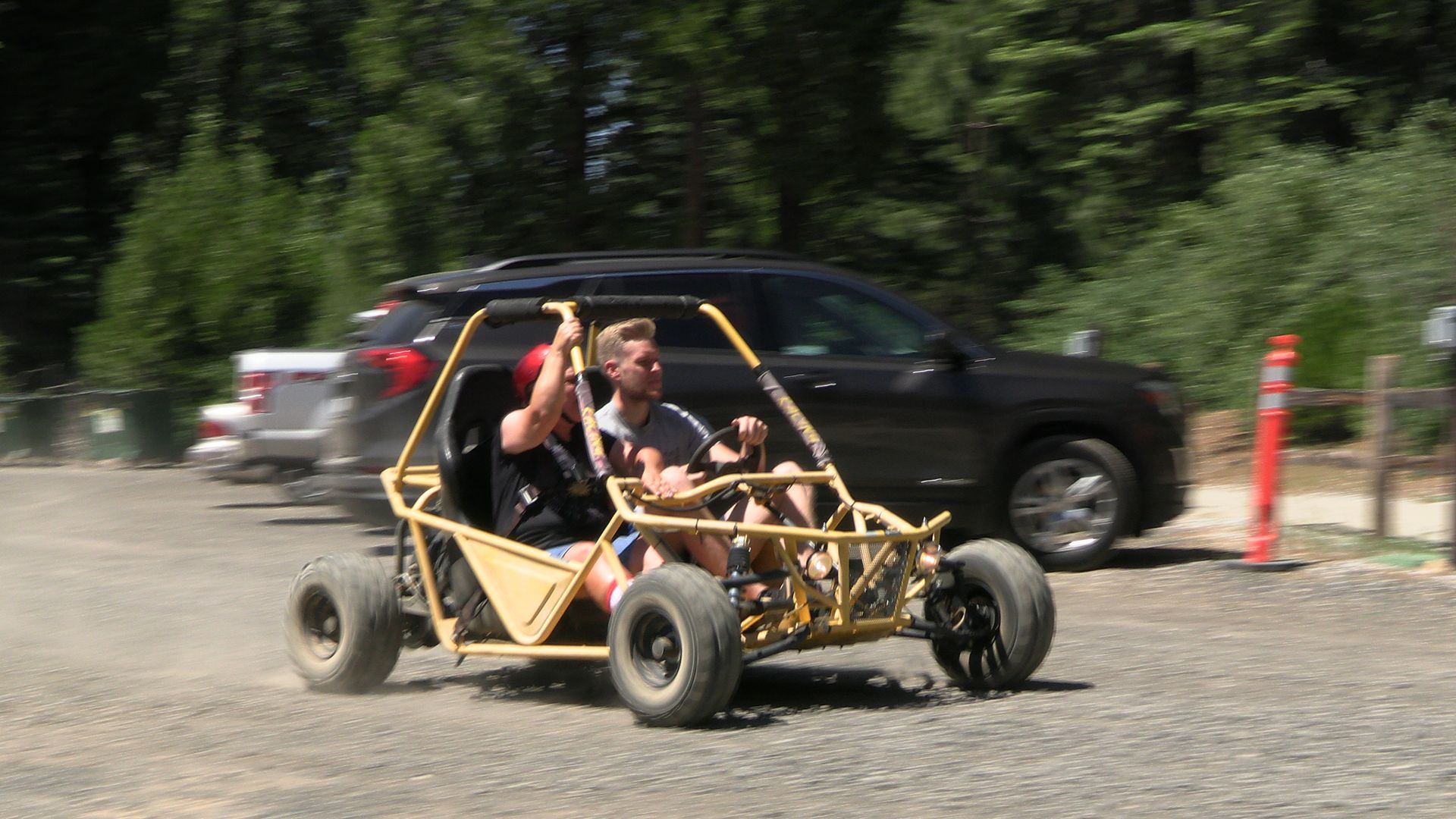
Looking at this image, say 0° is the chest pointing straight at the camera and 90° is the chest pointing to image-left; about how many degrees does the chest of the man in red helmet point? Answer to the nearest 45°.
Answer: approximately 315°

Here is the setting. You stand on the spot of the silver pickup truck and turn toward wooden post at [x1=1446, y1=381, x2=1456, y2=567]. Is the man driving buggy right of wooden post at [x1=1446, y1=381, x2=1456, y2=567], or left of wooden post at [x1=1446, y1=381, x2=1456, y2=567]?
right

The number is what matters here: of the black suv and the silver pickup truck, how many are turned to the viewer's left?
0

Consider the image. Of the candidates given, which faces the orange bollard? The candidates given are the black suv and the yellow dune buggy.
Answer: the black suv

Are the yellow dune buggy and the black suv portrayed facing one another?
no

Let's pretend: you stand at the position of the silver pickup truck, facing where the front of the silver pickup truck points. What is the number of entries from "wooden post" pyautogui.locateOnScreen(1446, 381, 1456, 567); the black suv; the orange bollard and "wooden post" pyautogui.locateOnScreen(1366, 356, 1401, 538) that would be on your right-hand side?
4

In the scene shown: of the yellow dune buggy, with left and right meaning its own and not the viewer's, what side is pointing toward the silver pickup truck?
back

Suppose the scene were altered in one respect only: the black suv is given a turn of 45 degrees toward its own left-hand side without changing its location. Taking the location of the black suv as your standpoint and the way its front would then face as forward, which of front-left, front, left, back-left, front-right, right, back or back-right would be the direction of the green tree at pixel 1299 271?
front

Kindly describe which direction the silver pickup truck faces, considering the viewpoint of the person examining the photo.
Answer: facing away from the viewer and to the right of the viewer

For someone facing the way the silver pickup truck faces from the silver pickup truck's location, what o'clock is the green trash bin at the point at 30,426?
The green trash bin is roughly at 10 o'clock from the silver pickup truck.

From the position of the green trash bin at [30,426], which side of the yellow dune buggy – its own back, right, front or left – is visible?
back

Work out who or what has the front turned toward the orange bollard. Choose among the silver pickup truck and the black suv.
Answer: the black suv

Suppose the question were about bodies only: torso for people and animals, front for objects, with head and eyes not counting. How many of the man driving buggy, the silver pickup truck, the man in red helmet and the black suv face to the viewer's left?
0

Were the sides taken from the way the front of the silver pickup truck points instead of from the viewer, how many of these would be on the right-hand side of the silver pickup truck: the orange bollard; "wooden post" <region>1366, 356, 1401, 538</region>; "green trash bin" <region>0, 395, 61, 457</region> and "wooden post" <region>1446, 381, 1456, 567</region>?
3

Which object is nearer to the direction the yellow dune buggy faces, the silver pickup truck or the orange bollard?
the orange bollard

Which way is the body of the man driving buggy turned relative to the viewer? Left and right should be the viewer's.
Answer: facing the viewer and to the right of the viewer

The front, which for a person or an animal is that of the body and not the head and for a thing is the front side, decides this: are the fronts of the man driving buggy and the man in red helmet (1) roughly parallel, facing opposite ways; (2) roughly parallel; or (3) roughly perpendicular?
roughly parallel

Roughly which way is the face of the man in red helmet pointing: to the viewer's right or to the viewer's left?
to the viewer's right

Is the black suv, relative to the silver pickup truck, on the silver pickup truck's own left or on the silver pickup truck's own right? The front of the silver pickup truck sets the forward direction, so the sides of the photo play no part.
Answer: on the silver pickup truck's own right

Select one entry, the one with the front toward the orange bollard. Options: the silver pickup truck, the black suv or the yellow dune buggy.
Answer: the black suv

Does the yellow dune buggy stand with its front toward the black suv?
no

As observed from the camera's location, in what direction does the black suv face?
facing to the right of the viewer

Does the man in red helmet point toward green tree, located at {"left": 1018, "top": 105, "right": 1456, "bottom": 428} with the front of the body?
no

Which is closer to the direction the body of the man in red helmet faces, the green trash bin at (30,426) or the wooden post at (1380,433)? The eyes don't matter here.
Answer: the wooden post
